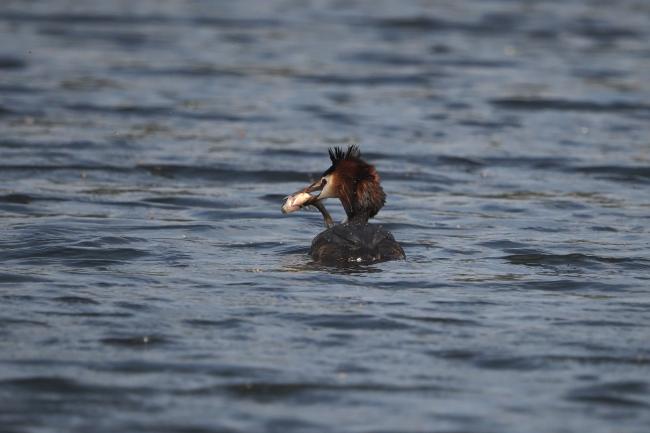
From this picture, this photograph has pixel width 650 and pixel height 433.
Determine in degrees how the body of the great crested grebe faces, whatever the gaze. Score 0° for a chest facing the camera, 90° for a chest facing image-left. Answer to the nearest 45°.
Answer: approximately 135°
